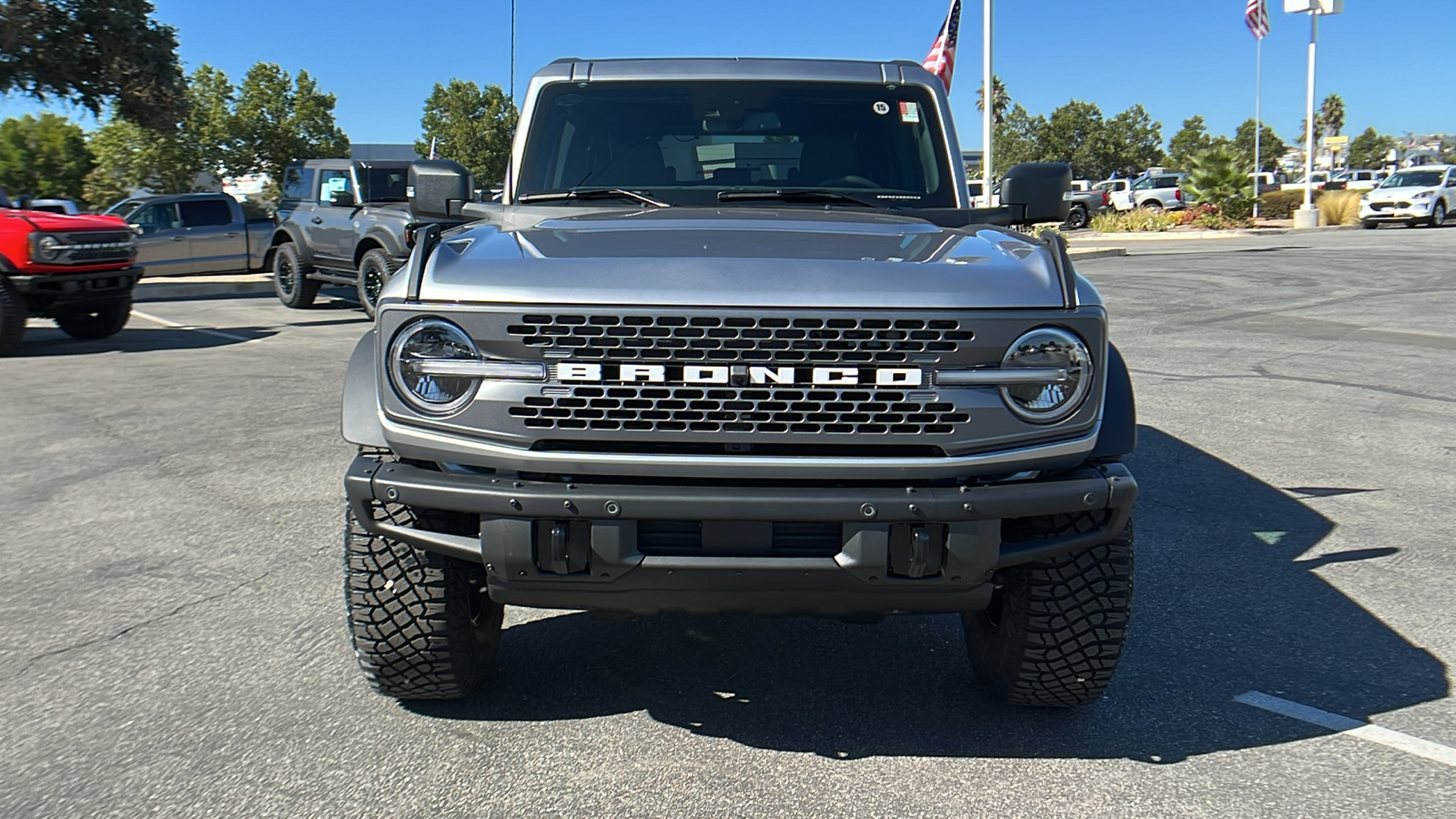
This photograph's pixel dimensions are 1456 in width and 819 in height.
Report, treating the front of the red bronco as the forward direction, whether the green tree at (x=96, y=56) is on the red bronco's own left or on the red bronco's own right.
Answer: on the red bronco's own left

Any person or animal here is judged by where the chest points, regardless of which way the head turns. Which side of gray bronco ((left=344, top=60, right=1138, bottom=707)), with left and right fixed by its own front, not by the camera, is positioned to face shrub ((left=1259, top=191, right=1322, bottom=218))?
back

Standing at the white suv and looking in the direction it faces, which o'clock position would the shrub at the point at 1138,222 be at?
The shrub is roughly at 1 o'clock from the white suv.

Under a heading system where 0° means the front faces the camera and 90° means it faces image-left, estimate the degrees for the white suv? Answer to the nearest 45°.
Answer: approximately 45°

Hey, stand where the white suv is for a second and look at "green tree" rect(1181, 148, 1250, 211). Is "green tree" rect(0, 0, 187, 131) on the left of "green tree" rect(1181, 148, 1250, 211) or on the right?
left

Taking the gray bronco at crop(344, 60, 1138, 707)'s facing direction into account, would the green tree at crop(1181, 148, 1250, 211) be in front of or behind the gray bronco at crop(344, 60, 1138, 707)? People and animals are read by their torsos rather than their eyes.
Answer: behind

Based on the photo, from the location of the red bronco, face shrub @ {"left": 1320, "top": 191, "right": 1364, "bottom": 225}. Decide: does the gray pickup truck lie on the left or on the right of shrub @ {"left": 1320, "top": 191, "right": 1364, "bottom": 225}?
left

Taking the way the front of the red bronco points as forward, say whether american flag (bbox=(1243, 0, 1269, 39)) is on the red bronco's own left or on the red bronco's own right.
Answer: on the red bronco's own left
